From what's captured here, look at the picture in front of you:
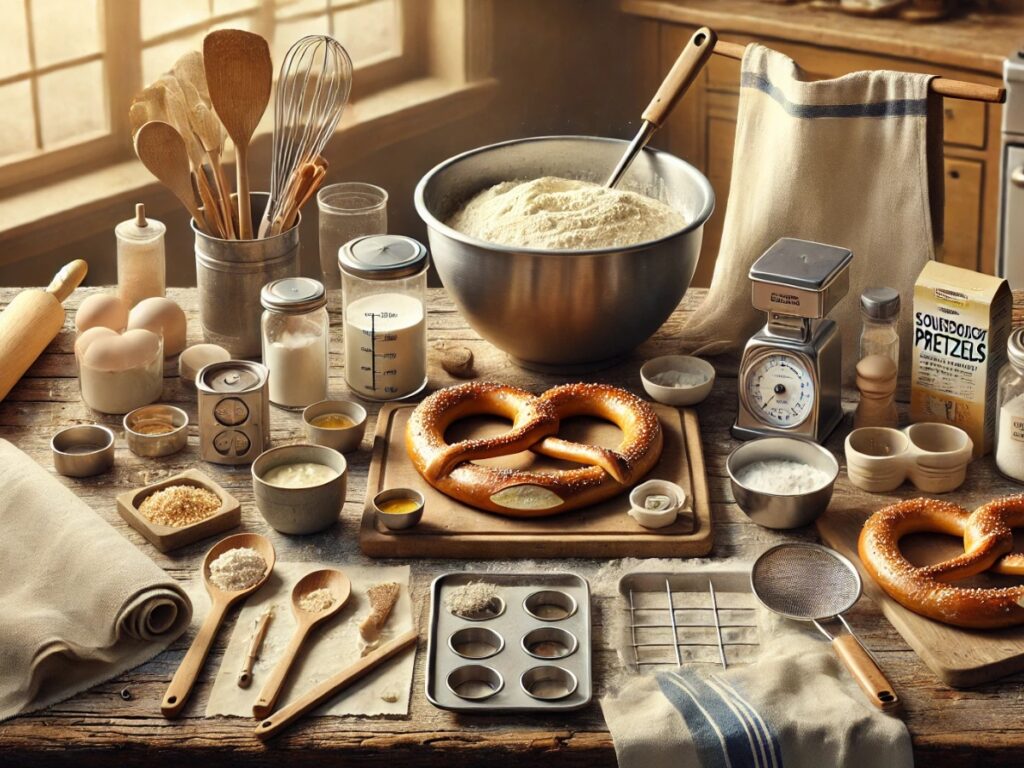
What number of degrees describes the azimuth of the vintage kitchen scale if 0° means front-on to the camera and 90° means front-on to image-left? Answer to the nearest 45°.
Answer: approximately 45°

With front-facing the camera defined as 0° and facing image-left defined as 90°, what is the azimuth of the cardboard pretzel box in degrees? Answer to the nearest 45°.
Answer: approximately 45°

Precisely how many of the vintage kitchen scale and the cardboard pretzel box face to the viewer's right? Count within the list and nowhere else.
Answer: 0
